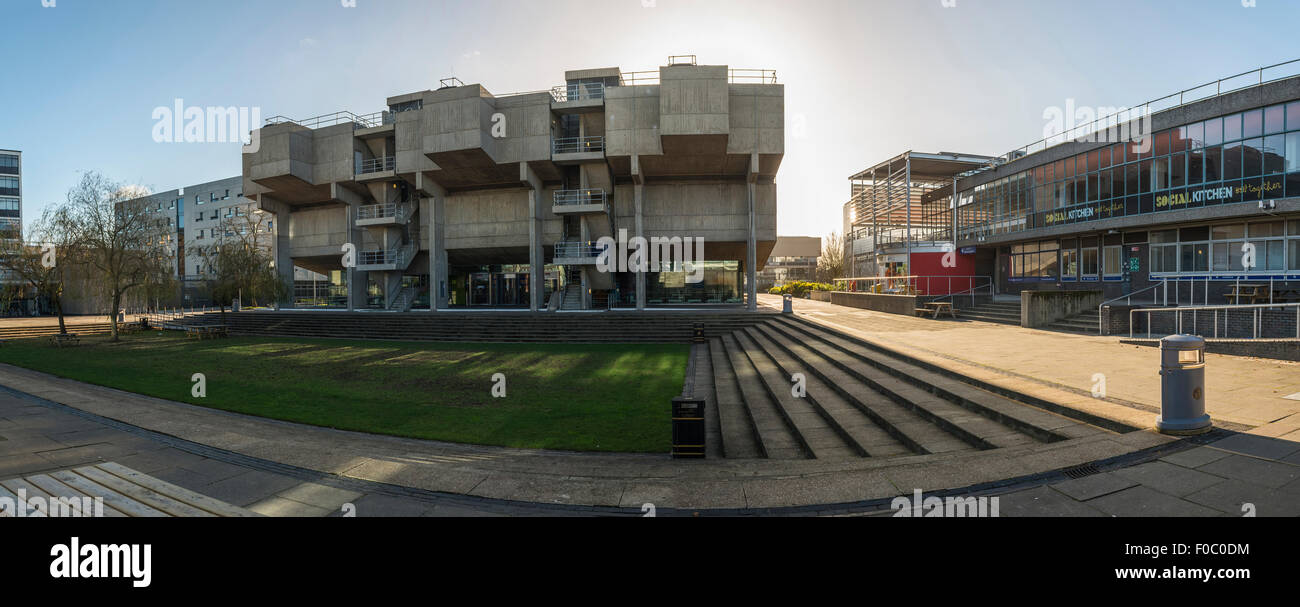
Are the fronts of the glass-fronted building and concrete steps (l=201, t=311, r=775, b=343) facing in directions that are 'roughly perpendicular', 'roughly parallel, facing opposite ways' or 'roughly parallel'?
roughly perpendicular

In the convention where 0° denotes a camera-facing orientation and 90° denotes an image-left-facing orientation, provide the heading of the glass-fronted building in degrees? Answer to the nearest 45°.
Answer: approximately 45°

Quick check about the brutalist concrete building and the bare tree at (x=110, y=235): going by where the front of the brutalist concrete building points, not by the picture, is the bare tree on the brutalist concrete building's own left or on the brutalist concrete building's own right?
on the brutalist concrete building's own right

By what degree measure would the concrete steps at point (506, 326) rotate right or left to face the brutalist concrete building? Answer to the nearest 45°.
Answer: approximately 180°

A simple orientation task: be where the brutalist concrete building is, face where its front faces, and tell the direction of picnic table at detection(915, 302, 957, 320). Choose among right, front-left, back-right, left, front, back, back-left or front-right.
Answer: front-left

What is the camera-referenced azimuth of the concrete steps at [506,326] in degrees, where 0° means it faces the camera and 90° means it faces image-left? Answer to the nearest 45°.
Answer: approximately 0°

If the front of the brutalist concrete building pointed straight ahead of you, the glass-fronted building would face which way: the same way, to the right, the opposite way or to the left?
to the right

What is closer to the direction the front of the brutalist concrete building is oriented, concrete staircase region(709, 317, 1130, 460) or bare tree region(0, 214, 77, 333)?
the concrete staircase

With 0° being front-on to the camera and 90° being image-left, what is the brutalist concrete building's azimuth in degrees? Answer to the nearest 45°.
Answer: approximately 0°

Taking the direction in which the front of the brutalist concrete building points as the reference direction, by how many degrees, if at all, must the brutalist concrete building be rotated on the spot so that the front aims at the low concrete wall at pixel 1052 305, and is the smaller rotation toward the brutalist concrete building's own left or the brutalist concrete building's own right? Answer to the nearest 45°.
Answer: approximately 45° to the brutalist concrete building's own left

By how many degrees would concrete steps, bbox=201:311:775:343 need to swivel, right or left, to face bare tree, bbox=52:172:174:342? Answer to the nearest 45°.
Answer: approximately 90° to its right

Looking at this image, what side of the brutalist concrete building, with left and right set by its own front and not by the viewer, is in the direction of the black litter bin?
front
